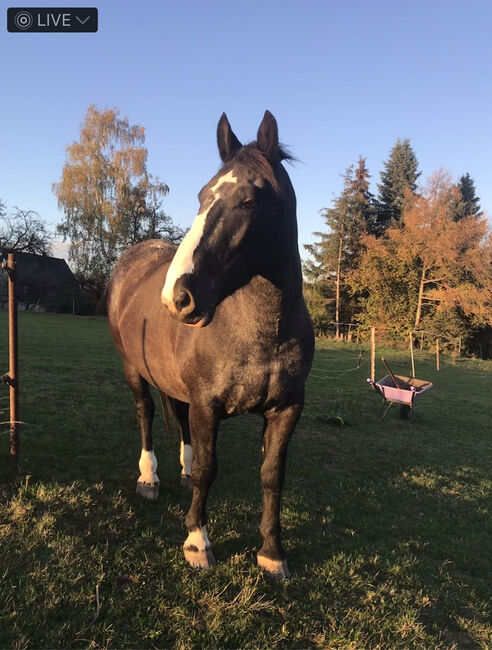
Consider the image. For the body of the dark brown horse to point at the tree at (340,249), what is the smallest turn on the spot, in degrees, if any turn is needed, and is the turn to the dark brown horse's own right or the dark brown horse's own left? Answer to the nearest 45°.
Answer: approximately 135° to the dark brown horse's own left

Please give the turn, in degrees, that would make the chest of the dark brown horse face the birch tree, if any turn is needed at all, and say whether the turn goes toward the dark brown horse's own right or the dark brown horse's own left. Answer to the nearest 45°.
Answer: approximately 135° to the dark brown horse's own left

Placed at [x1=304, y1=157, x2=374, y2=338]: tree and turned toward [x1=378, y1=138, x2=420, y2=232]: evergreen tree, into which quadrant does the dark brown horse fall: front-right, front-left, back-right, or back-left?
back-right

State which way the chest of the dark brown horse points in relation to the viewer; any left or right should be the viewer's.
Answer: facing the viewer and to the right of the viewer

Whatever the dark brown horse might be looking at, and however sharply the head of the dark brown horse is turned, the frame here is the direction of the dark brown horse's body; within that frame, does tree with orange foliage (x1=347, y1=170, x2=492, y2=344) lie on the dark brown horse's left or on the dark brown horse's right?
on the dark brown horse's left

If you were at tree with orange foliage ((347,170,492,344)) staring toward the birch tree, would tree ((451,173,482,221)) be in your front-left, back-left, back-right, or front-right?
back-right

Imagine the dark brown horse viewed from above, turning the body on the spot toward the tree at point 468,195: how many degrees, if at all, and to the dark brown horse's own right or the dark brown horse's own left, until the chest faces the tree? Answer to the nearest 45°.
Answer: approximately 90° to the dark brown horse's own left
